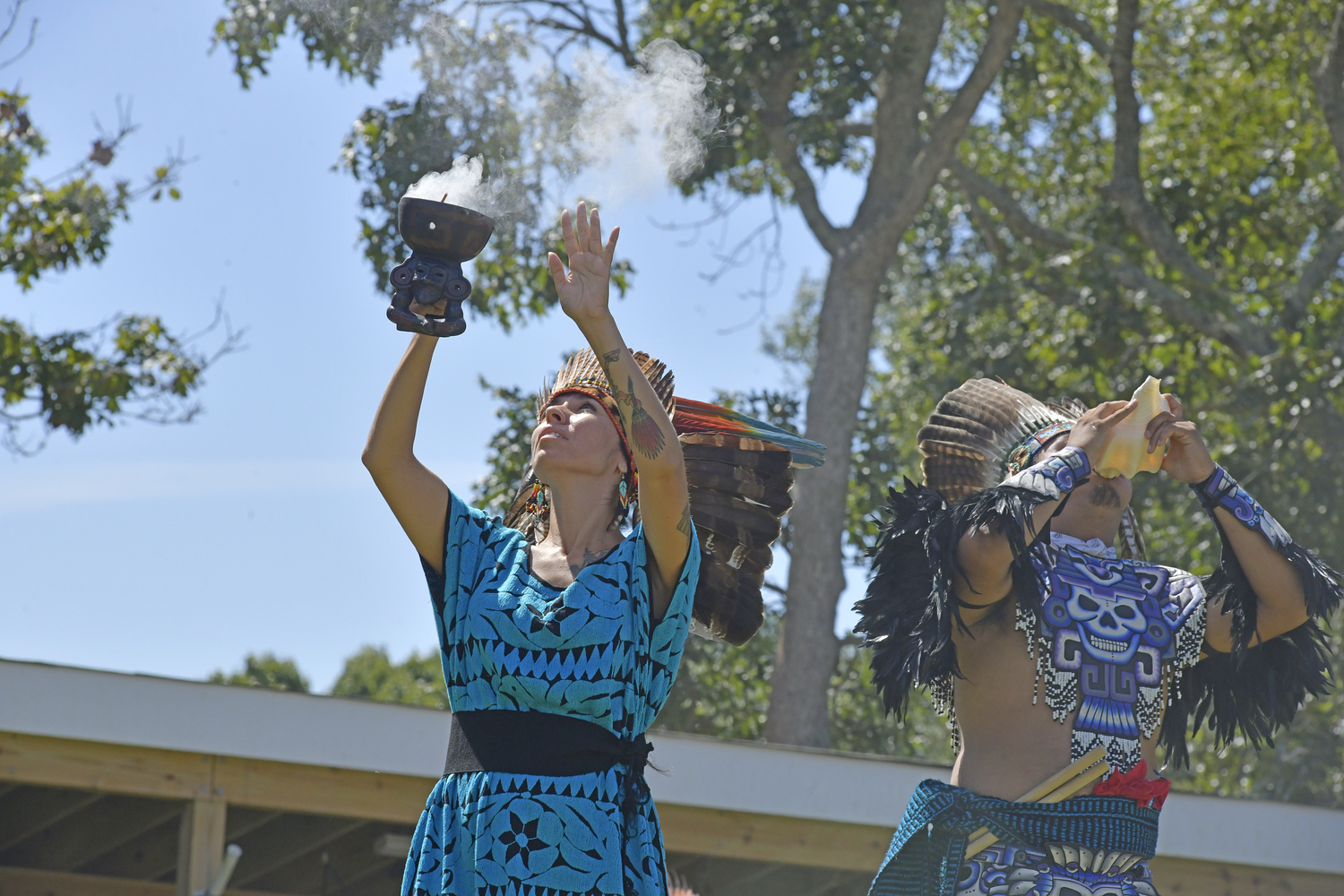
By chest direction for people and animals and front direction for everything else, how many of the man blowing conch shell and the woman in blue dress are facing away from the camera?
0

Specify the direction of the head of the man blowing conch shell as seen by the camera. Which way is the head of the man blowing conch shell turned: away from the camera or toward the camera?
toward the camera

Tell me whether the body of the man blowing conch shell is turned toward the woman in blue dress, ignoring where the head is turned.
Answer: no

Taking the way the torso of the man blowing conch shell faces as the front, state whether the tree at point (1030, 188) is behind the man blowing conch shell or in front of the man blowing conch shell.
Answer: behind

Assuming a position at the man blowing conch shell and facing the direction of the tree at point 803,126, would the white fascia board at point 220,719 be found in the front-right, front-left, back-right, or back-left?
front-left

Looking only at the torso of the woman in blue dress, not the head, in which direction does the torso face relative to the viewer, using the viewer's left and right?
facing the viewer and to the left of the viewer

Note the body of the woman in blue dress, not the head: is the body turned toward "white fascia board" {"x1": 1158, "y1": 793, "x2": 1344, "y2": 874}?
no

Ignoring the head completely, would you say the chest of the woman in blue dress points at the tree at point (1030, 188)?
no

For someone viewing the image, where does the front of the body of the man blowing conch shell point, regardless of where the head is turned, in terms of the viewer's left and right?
facing the viewer and to the right of the viewer

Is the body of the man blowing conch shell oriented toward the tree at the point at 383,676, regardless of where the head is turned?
no

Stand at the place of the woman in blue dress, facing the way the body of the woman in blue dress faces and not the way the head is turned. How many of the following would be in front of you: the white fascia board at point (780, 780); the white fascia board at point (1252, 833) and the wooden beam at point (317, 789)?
0

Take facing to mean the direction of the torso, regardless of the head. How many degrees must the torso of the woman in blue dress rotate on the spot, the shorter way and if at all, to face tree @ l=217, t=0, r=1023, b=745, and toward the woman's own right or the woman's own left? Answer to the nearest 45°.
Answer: approximately 135° to the woman's own right
